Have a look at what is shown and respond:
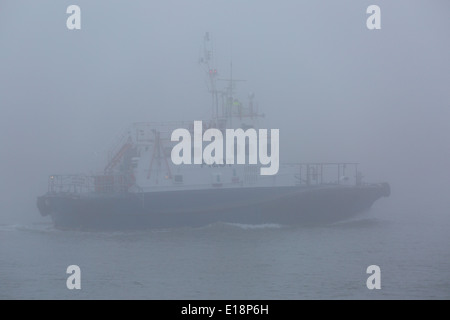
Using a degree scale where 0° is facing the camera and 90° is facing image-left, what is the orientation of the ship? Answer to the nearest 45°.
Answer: approximately 270°
